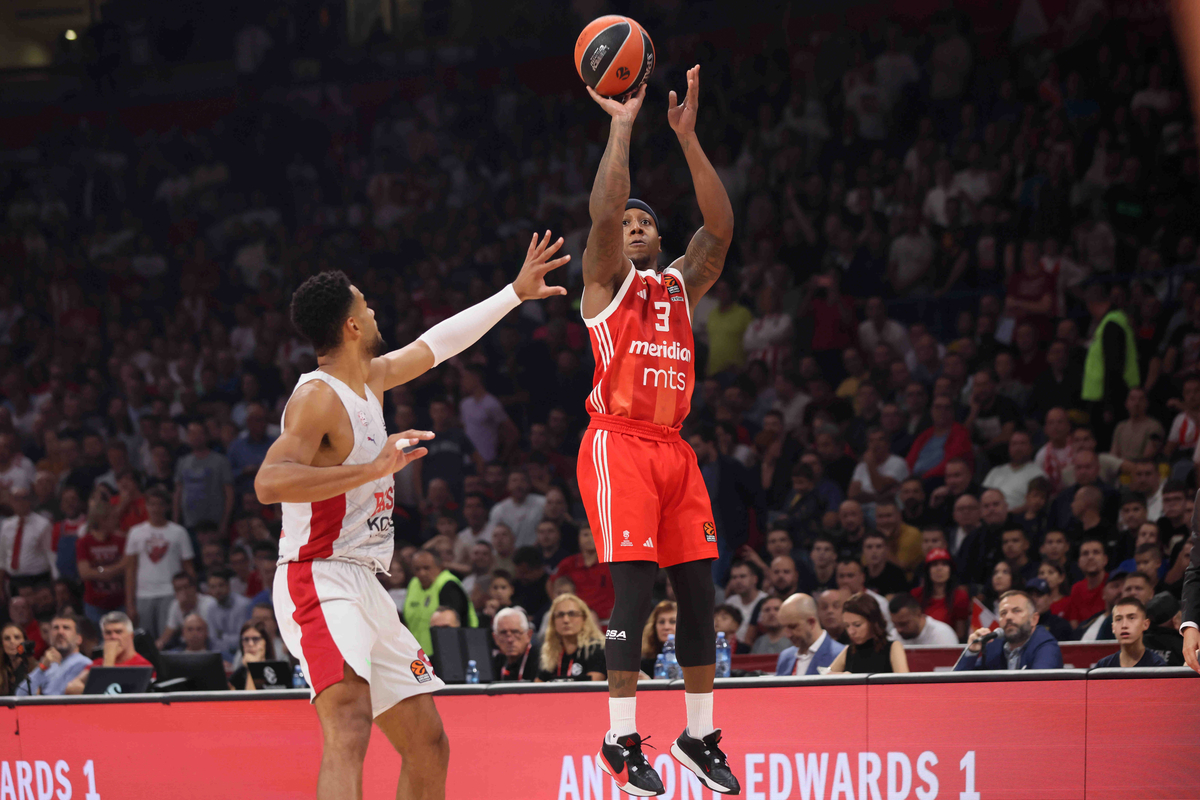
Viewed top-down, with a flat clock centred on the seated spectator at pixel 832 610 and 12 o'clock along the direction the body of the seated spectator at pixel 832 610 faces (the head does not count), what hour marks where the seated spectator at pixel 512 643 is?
the seated spectator at pixel 512 643 is roughly at 3 o'clock from the seated spectator at pixel 832 610.

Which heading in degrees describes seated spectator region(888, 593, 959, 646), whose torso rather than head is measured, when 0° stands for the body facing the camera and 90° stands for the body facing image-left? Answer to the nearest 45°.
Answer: approximately 45°

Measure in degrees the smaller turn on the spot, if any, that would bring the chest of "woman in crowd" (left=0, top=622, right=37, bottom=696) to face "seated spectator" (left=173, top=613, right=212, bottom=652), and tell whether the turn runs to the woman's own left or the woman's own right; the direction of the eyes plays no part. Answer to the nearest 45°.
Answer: approximately 135° to the woman's own left

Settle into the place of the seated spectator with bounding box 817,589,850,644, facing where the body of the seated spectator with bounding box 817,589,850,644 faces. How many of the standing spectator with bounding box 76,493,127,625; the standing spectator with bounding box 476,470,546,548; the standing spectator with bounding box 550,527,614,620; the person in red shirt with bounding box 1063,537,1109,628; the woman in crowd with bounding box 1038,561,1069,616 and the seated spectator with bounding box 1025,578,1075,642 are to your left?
3

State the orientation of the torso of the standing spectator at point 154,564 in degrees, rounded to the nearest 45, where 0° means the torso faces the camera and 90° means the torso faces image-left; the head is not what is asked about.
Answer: approximately 0°

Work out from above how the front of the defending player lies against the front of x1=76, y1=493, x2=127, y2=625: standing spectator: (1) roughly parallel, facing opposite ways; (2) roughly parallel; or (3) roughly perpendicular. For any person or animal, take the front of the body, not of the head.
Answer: roughly perpendicular

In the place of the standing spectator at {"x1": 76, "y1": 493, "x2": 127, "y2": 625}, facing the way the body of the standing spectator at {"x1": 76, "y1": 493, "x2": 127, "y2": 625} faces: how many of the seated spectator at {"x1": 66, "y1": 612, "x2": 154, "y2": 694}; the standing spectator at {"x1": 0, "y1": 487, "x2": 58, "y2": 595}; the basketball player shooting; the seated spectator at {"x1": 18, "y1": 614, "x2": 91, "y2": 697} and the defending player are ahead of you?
4

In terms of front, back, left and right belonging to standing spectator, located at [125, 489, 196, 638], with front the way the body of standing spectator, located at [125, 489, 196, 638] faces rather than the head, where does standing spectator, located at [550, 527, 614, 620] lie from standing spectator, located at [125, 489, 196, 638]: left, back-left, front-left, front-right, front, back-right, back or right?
front-left

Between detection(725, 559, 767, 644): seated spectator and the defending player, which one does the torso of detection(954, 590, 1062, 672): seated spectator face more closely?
the defending player

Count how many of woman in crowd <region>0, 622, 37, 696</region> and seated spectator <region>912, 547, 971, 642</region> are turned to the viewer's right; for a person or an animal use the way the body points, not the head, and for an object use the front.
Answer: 0

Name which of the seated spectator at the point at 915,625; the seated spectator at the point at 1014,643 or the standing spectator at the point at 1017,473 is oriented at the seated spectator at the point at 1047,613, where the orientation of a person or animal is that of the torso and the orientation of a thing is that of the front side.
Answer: the standing spectator

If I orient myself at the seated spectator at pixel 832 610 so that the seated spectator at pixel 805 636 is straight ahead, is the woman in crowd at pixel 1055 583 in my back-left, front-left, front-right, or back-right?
back-left

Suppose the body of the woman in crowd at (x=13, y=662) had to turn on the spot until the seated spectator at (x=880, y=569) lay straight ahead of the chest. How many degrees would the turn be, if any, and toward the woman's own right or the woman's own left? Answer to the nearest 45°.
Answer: approximately 90° to the woman's own left

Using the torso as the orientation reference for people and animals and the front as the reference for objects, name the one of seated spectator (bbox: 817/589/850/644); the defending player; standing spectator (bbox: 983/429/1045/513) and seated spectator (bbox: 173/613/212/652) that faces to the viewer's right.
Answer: the defending player
